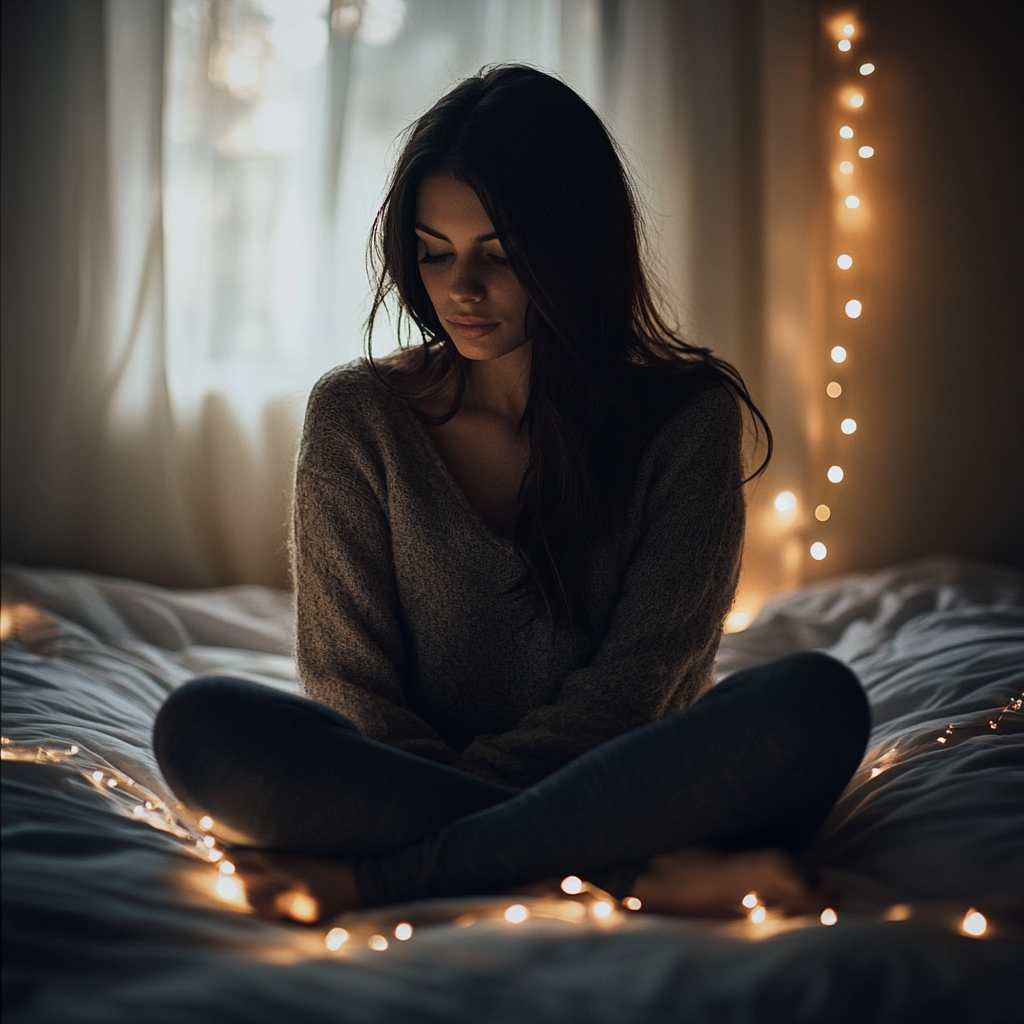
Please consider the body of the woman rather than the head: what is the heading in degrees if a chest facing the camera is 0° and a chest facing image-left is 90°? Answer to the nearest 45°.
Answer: approximately 0°

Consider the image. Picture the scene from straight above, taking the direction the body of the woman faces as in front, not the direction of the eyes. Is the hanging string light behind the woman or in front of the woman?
behind

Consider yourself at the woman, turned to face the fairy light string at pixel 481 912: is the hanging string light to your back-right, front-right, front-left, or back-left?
back-left
